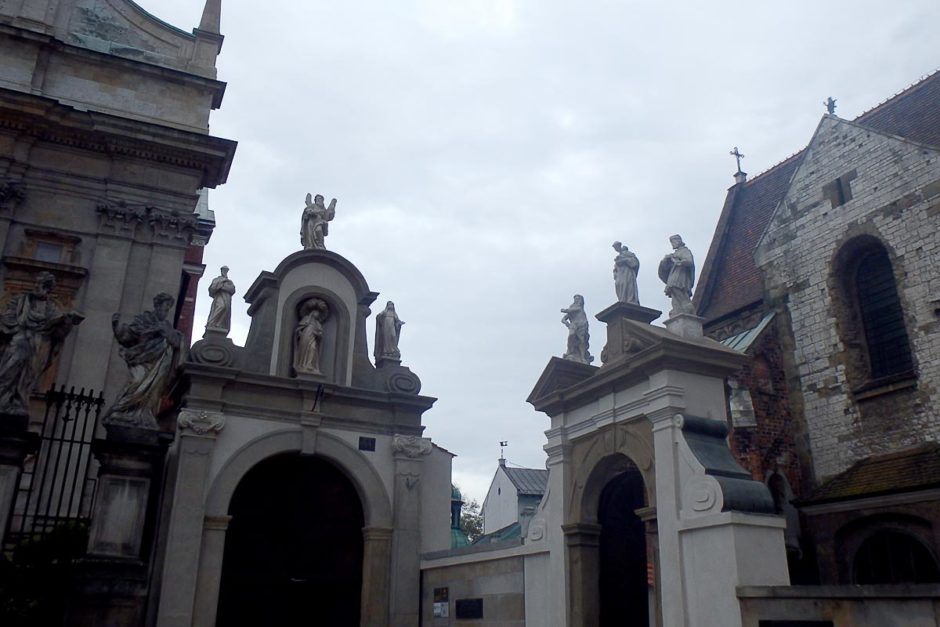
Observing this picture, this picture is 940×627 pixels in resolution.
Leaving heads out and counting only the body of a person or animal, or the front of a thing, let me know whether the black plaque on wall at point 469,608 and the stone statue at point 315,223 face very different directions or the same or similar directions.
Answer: same or similar directions

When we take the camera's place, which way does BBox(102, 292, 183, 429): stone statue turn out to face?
facing the viewer and to the right of the viewer

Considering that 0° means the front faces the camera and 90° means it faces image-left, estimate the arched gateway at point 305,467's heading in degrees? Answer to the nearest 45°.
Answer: approximately 0°

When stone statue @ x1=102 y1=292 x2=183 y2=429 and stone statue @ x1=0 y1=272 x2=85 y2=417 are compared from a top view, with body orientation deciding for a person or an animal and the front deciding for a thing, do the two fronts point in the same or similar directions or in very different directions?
same or similar directions

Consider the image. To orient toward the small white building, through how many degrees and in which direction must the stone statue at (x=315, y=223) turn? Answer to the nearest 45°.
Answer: approximately 180°

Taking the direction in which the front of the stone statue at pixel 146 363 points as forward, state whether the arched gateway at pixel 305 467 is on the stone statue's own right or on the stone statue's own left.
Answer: on the stone statue's own left

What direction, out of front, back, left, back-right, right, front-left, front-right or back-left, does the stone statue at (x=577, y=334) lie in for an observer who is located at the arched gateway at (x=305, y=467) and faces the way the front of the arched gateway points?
front-left

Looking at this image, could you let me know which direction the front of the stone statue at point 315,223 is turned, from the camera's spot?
facing the viewer

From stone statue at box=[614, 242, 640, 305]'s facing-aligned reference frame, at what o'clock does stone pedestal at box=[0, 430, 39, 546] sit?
The stone pedestal is roughly at 1 o'clock from the stone statue.

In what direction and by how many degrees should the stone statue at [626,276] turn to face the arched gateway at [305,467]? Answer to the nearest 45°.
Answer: approximately 90° to its right

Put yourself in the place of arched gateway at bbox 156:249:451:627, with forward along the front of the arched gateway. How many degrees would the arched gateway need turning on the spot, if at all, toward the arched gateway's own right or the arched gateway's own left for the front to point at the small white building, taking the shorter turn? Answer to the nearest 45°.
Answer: approximately 180°

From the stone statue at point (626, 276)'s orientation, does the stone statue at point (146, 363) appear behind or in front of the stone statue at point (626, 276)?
in front
